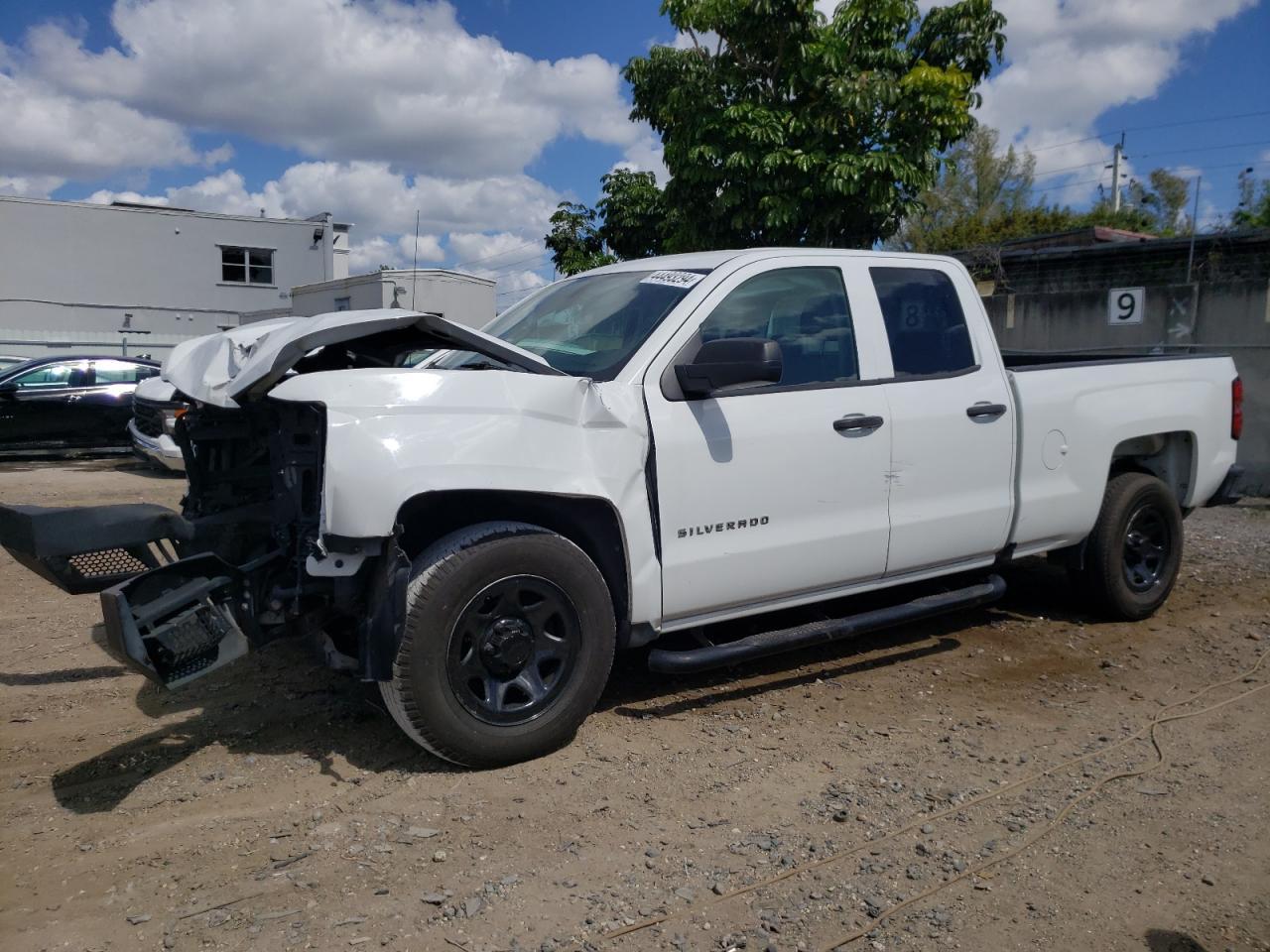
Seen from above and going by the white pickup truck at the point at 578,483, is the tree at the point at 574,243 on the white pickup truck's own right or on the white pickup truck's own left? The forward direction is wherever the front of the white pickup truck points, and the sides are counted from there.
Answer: on the white pickup truck's own right

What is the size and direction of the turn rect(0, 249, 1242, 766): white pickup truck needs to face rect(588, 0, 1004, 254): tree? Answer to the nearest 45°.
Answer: approximately 135° to its right

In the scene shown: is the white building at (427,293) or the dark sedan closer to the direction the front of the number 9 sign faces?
the dark sedan

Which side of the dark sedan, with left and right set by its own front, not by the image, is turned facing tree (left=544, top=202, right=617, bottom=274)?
back

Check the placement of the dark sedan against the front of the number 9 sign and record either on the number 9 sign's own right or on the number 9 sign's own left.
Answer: on the number 9 sign's own right

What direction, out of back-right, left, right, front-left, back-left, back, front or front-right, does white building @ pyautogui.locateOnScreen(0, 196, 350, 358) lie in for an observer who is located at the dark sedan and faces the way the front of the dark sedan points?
right

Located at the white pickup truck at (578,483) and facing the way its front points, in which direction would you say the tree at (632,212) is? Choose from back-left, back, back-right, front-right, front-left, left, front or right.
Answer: back-right

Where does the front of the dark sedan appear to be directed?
to the viewer's left

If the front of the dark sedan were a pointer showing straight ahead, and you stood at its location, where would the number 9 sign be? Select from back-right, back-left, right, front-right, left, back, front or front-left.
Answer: back-left

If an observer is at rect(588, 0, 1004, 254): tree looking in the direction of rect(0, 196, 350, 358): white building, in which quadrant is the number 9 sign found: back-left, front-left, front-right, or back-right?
back-left

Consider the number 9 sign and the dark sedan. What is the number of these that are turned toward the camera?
1

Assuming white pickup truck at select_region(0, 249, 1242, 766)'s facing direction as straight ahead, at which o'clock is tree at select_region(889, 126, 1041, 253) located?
The tree is roughly at 5 o'clock from the white pickup truck.

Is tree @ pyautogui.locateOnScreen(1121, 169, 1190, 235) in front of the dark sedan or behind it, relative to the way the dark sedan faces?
behind
